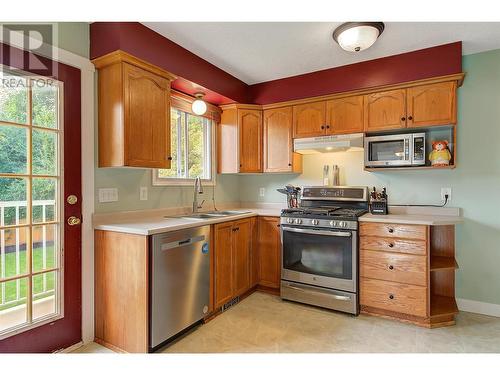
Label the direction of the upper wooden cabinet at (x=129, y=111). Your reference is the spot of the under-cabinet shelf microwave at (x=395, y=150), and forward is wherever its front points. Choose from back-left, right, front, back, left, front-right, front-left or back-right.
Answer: front-right

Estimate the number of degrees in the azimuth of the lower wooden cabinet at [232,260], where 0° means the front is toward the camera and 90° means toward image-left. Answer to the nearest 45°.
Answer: approximately 315°

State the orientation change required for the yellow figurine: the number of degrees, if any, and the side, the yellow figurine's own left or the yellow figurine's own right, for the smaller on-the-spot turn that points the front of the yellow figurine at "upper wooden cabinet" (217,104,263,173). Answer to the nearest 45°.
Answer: approximately 90° to the yellow figurine's own right

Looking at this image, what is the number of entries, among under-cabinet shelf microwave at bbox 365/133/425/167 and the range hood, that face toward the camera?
2

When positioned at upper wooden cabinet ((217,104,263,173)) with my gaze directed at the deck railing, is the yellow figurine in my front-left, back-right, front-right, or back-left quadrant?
back-left

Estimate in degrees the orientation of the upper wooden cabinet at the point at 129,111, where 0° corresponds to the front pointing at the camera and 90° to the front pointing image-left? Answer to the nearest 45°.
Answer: approximately 315°

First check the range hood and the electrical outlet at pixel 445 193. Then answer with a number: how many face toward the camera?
2

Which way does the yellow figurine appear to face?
toward the camera

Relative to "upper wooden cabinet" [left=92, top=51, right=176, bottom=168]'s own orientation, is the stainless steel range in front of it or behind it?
in front

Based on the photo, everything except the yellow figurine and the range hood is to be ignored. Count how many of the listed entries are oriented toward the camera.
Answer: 2

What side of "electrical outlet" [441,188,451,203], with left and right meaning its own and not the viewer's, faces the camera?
front

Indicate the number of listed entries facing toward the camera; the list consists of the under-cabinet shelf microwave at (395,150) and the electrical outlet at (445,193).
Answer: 2

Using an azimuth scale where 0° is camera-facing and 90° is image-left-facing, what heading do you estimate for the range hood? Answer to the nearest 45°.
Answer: approximately 0°

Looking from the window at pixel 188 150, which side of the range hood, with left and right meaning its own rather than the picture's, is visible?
right
